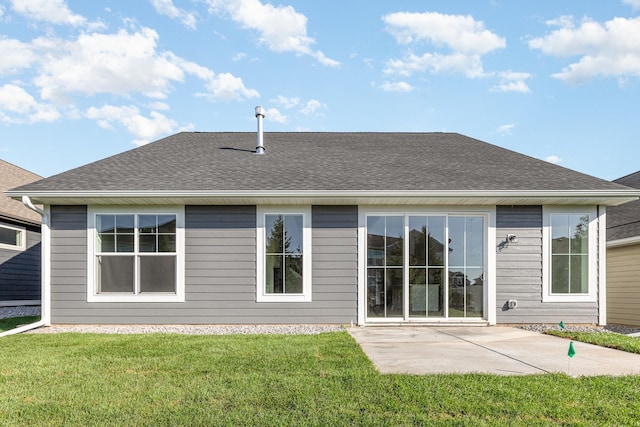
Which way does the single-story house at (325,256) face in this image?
away from the camera
